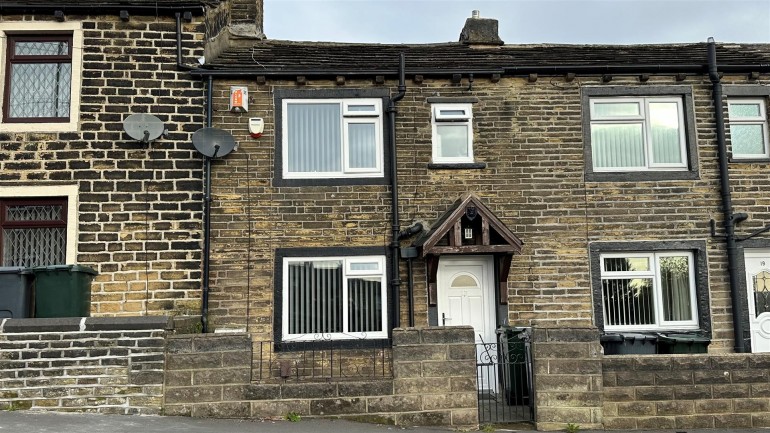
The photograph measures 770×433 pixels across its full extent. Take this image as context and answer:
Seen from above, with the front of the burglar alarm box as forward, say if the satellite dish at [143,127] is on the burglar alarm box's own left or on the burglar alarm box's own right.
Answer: on the burglar alarm box's own right

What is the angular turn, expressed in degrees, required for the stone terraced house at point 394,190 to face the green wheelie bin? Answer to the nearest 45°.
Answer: approximately 45° to its right

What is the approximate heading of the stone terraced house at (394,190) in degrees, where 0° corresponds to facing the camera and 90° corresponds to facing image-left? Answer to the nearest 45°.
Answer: approximately 0°

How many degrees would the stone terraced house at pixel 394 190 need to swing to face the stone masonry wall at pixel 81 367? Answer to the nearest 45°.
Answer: approximately 45° to its right

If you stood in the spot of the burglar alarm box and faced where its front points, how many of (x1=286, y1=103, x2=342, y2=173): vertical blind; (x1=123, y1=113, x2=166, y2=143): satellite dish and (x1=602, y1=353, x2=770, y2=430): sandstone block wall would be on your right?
1
